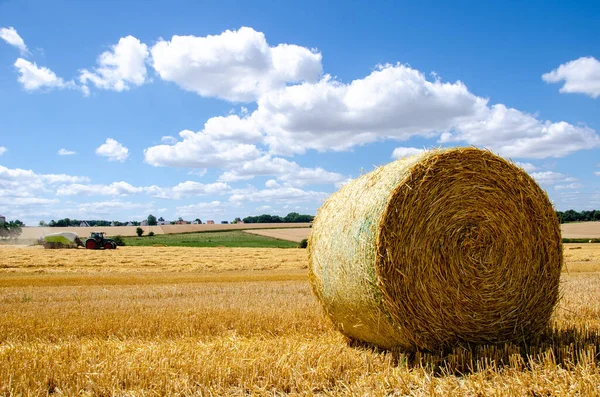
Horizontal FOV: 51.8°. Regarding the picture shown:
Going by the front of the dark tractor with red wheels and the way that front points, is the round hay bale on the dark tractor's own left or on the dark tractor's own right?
on the dark tractor's own right

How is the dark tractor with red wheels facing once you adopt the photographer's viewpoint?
facing to the right of the viewer
